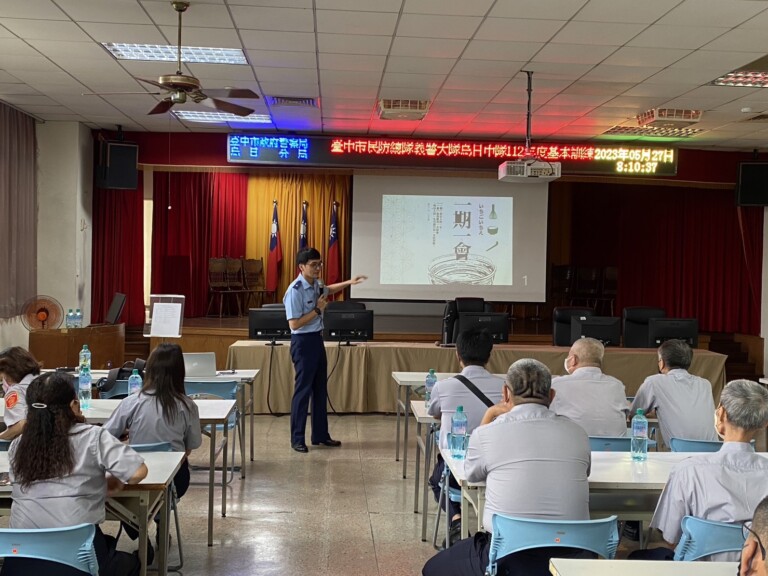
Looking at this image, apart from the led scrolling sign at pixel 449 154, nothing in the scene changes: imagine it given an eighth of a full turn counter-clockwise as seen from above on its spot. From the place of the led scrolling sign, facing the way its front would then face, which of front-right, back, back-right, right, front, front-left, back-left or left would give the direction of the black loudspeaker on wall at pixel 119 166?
back-right

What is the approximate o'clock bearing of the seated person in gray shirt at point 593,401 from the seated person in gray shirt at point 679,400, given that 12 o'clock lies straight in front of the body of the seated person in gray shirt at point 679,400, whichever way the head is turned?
the seated person in gray shirt at point 593,401 is roughly at 9 o'clock from the seated person in gray shirt at point 679,400.

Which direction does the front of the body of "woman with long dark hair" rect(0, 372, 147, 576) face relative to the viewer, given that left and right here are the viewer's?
facing away from the viewer and to the right of the viewer

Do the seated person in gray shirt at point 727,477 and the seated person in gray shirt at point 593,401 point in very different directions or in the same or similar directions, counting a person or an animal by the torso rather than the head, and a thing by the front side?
same or similar directions

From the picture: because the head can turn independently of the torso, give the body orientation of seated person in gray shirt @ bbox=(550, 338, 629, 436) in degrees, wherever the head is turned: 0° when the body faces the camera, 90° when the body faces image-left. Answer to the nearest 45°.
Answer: approximately 135°

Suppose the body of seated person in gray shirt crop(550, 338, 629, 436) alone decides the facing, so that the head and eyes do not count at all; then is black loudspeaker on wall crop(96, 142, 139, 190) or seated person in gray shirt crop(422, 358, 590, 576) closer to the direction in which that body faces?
the black loudspeaker on wall

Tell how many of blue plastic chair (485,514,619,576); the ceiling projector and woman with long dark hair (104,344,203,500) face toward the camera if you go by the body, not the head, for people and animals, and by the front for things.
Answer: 0

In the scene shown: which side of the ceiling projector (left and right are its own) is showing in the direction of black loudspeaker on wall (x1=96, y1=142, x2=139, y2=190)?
left

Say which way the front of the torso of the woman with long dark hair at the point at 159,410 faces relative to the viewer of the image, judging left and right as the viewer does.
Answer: facing away from the viewer

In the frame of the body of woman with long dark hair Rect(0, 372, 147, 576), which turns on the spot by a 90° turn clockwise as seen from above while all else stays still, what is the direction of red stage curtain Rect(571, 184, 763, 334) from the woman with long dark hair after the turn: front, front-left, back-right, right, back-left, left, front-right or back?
left

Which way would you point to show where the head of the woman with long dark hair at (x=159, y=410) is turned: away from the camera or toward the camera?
away from the camera

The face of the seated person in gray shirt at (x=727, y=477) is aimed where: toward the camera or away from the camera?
away from the camera

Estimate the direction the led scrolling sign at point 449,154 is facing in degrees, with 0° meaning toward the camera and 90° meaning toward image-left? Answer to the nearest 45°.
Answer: approximately 0°

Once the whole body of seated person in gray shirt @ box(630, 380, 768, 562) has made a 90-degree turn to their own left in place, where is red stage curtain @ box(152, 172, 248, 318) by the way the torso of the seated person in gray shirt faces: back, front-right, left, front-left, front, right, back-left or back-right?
right

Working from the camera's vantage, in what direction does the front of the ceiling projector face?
facing away from the viewer

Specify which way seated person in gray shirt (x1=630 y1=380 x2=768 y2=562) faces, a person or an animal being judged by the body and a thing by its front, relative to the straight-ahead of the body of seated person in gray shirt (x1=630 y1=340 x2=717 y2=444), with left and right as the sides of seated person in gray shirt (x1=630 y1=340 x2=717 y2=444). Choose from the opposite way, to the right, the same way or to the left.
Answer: the same way

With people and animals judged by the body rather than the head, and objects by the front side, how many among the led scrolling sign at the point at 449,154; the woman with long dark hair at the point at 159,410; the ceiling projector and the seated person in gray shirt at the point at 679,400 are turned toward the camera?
1

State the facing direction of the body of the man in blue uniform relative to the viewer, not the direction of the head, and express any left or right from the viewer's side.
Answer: facing the viewer and to the right of the viewer

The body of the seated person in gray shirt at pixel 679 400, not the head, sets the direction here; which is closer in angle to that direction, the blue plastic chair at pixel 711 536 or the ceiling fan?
the ceiling fan
